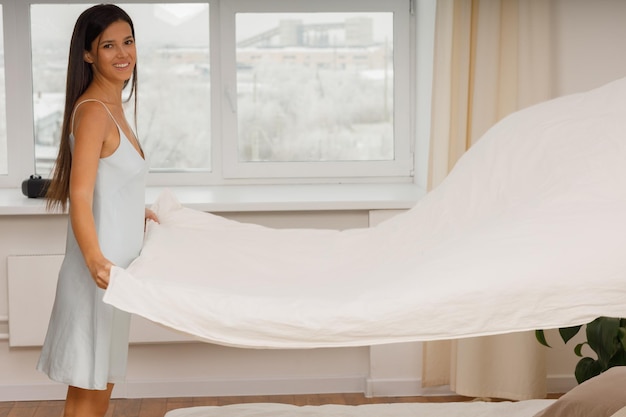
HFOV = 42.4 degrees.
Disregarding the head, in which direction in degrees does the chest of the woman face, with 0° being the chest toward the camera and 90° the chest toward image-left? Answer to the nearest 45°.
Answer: approximately 270°

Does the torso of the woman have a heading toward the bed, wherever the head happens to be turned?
yes

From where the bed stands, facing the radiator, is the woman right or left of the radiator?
left

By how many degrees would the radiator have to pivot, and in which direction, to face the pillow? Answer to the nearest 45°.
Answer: approximately 45° to its left

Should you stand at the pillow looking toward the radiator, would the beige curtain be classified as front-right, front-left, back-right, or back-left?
front-right

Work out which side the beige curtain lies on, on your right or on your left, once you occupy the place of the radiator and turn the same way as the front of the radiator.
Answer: on your left

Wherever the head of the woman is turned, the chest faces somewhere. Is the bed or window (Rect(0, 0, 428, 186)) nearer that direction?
the bed

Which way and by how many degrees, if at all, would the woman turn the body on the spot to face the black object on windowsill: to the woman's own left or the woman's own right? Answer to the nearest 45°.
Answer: approximately 90° to the woman's own left

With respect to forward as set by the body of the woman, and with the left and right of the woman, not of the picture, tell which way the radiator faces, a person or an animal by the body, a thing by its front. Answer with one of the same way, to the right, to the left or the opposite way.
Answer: to the right

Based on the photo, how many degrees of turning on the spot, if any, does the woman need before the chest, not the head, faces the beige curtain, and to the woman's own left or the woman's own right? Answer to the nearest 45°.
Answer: approximately 45° to the woman's own left

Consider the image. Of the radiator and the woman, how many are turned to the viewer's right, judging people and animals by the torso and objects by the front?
1

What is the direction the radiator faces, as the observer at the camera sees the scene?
facing the viewer

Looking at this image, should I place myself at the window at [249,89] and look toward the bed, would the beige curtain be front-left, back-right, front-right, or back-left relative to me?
front-left

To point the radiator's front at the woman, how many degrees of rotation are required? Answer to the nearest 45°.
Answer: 0° — it already faces them
